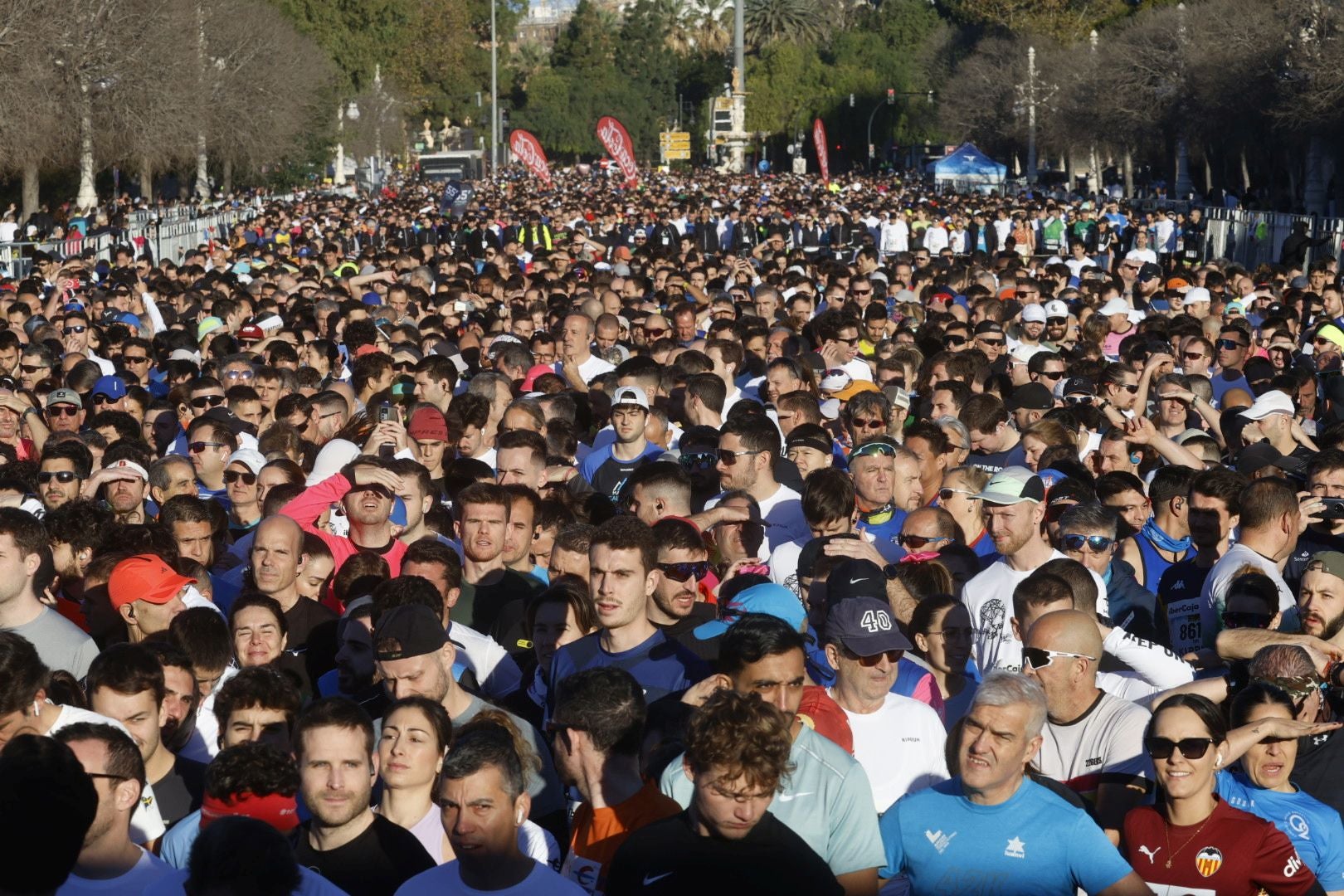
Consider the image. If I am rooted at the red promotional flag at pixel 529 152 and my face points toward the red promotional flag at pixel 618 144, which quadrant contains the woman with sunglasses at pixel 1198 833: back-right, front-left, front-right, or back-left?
front-right

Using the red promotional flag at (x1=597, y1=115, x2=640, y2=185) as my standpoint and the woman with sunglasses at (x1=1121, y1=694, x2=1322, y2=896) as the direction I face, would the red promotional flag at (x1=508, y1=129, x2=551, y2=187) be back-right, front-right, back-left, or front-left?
back-right

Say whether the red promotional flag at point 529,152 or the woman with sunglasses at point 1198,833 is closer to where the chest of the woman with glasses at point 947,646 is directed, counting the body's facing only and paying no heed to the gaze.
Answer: the woman with sunglasses

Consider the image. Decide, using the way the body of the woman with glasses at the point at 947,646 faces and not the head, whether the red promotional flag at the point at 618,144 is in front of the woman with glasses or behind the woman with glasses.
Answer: behind

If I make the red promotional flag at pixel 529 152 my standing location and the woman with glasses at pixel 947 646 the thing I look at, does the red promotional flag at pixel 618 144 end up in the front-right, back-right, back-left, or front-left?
front-left

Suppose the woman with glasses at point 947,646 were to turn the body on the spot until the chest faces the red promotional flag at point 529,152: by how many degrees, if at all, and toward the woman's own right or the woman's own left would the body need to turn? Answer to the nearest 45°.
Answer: approximately 135° to the woman's own left

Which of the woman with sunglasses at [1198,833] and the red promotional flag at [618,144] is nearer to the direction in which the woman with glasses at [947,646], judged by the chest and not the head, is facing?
the woman with sunglasses

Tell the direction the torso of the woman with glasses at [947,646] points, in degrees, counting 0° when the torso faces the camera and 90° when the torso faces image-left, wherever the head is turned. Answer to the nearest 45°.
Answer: approximately 315°

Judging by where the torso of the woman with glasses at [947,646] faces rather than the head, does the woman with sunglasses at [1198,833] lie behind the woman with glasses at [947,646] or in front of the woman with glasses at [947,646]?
in front
